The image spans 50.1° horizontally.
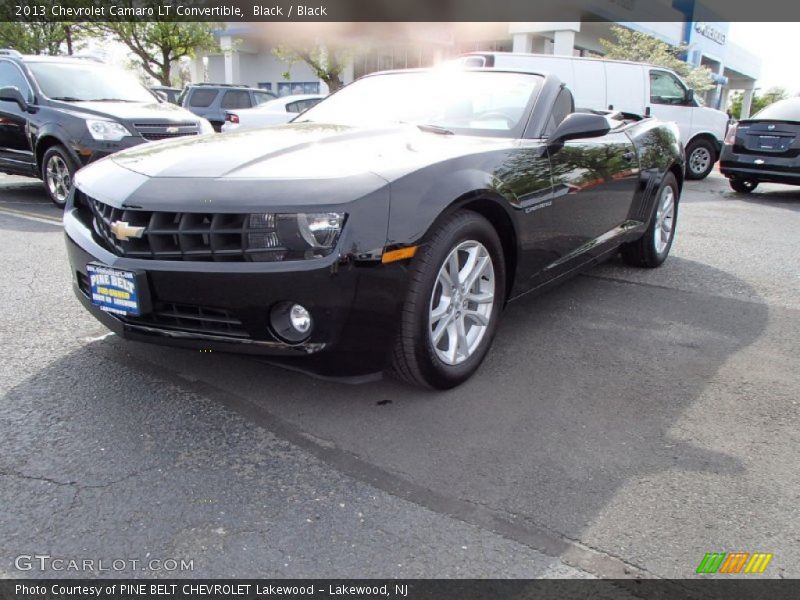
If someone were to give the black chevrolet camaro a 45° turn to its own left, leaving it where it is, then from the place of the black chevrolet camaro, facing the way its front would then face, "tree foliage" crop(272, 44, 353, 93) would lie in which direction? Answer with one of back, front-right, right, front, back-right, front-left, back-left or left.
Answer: back

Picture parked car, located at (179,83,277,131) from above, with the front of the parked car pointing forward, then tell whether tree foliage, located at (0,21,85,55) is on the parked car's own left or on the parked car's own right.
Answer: on the parked car's own left

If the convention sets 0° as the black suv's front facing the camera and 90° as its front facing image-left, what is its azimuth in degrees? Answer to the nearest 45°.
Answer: approximately 315°

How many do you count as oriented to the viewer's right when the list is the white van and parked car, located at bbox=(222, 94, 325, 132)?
2

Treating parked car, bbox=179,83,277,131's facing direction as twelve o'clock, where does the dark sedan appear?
The dark sedan is roughly at 3 o'clock from the parked car.

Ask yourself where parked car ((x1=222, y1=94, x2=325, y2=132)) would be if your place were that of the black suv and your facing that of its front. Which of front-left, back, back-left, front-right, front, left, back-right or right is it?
left

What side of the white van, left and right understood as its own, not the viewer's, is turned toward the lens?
right

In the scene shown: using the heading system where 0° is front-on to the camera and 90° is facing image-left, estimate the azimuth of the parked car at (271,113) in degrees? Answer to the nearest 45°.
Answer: approximately 270°

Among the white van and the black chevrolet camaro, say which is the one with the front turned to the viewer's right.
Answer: the white van

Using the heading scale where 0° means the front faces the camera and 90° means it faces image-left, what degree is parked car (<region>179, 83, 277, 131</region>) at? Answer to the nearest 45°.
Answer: approximately 225°

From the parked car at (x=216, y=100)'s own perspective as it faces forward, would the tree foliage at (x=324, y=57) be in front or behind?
in front
